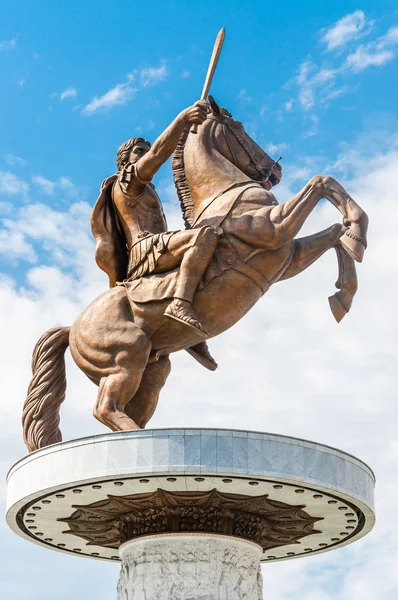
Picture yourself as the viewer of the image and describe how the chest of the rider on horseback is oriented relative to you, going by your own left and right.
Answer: facing the viewer and to the right of the viewer
